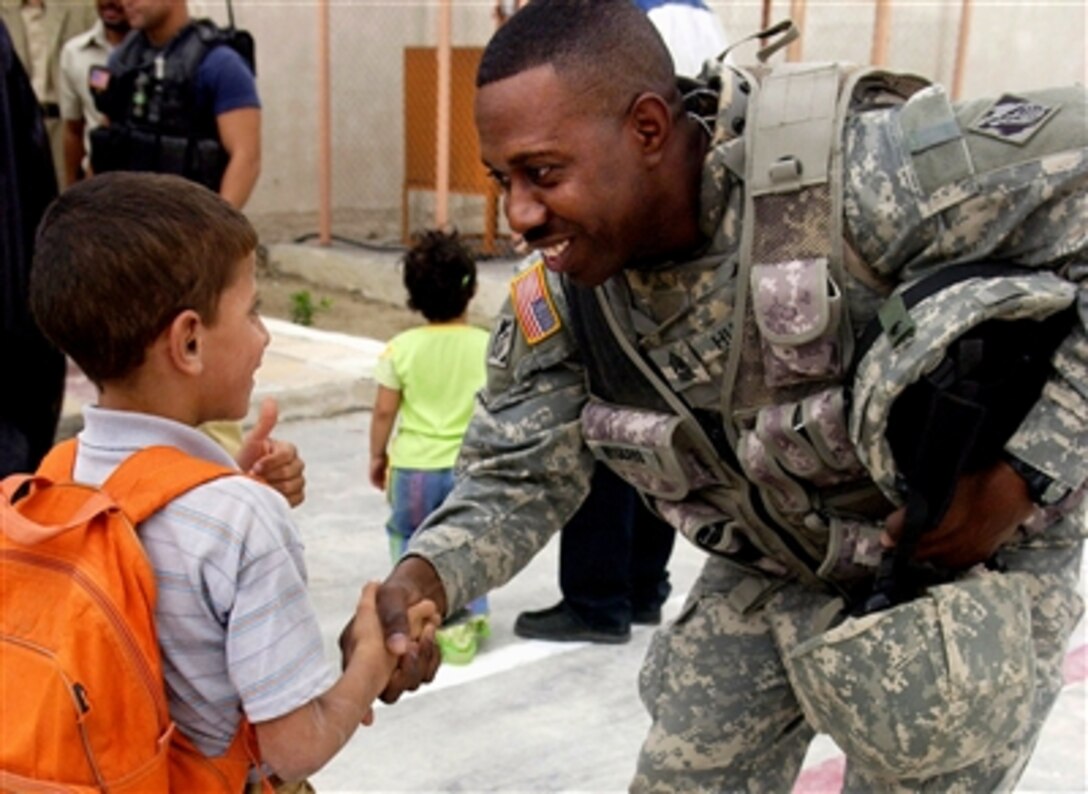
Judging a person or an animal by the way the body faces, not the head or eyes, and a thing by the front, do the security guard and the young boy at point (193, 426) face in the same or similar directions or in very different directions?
very different directions

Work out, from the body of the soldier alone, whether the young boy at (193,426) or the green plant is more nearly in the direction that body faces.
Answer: the young boy

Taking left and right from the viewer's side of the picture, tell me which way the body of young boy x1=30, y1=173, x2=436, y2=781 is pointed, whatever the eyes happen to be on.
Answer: facing away from the viewer and to the right of the viewer

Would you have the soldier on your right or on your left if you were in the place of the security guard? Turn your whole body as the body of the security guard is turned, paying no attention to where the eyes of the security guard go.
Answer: on your left

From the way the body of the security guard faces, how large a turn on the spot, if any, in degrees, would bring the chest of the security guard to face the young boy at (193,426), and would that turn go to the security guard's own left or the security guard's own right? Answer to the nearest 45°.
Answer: approximately 45° to the security guard's own left

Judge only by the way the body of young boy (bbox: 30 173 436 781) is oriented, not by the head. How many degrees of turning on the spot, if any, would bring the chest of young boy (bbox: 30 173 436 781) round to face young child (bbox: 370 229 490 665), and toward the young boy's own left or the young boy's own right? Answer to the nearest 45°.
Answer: approximately 45° to the young boy's own left

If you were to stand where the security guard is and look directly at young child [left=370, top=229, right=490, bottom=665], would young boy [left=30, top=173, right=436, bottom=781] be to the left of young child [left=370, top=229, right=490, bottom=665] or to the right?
right

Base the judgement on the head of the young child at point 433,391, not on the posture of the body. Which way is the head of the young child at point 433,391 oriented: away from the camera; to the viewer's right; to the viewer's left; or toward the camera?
away from the camera

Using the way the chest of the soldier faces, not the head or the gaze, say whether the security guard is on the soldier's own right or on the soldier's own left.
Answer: on the soldier's own right
